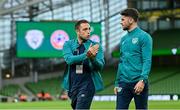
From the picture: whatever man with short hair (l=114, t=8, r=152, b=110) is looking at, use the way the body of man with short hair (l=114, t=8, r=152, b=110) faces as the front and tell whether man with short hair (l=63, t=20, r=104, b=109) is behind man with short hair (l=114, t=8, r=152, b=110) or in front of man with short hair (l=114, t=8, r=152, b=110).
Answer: in front

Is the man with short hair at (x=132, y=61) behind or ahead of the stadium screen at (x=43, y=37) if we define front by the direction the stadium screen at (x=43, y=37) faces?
ahead

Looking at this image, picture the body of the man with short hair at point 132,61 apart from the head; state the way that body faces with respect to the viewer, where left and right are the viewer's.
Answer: facing the viewer and to the left of the viewer

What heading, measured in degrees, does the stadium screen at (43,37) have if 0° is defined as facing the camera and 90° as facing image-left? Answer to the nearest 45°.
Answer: approximately 0°

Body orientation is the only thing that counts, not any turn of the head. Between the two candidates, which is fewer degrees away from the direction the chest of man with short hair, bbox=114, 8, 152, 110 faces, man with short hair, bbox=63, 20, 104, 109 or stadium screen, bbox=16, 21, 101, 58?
the man with short hair

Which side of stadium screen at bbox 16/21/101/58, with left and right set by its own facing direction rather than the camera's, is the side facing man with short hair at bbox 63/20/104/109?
front

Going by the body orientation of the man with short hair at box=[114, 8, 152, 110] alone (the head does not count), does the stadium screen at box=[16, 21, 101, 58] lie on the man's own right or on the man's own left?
on the man's own right

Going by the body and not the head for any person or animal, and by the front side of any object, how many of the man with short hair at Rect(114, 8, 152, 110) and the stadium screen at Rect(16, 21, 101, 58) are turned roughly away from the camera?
0

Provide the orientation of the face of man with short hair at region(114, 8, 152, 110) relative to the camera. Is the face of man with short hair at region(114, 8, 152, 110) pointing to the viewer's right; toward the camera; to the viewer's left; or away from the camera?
to the viewer's left
